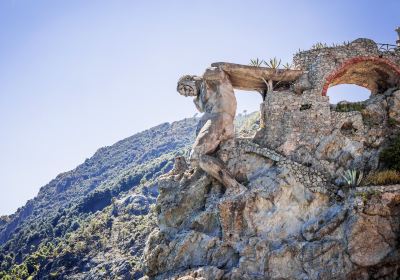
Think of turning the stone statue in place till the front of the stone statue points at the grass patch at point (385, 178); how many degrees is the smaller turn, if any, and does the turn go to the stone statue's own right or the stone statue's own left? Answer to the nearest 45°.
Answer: approximately 135° to the stone statue's own left

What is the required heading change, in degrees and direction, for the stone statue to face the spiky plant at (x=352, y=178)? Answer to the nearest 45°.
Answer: approximately 135° to its left

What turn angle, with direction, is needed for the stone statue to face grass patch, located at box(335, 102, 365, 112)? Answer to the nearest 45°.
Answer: approximately 180°

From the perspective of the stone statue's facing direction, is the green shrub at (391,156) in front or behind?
behind

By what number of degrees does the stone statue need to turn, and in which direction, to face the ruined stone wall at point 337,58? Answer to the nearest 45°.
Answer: approximately 180°

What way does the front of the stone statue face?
to the viewer's left

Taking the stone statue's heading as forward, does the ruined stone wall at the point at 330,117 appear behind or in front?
behind
